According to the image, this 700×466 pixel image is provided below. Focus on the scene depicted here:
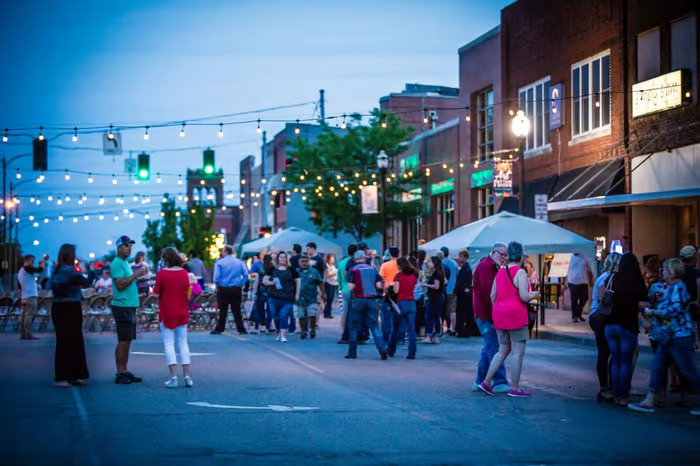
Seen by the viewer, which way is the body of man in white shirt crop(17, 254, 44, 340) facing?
to the viewer's right

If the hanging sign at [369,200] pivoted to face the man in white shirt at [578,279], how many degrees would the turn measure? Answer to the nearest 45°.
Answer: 0° — it already faces them

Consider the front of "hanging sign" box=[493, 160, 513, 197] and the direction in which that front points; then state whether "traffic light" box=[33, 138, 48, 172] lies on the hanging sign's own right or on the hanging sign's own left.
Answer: on the hanging sign's own right

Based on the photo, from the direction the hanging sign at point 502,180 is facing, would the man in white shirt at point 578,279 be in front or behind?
in front

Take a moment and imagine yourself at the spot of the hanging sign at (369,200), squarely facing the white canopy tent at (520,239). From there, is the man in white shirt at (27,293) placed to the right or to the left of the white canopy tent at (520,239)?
right

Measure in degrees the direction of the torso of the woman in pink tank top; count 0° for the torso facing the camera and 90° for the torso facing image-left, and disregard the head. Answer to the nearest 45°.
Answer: approximately 225°

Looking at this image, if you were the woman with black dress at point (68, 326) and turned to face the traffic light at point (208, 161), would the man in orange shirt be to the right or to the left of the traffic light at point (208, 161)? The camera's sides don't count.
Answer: right

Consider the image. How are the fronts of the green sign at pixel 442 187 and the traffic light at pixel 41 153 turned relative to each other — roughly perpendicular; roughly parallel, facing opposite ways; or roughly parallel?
roughly perpendicular

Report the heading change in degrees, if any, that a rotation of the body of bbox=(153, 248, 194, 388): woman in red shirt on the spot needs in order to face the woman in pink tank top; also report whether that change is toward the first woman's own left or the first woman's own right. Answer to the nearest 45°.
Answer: approximately 135° to the first woman's own right

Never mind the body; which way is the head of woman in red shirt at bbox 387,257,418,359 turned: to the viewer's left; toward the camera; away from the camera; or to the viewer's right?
away from the camera

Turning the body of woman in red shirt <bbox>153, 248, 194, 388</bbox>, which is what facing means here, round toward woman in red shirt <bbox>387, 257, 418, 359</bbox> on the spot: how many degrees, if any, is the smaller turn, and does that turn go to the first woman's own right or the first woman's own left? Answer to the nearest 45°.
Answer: approximately 45° to the first woman's own right
